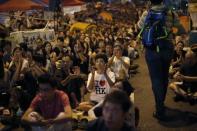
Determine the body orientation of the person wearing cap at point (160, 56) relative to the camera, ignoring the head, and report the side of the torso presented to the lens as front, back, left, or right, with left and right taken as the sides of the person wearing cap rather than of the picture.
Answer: back

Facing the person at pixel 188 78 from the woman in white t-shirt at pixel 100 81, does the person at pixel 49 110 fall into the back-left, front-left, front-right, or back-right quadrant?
back-right

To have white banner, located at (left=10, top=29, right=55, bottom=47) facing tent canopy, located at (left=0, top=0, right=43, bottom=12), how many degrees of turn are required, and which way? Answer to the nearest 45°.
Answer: approximately 180°

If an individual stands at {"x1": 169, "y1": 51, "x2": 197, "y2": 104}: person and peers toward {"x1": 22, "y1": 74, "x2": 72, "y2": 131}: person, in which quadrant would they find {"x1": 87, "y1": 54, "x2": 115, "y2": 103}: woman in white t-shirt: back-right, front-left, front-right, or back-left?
front-right

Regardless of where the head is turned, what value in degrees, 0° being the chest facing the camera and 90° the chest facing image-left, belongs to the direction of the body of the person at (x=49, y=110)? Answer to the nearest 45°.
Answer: approximately 0°

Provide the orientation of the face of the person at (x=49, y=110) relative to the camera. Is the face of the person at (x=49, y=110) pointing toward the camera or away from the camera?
toward the camera

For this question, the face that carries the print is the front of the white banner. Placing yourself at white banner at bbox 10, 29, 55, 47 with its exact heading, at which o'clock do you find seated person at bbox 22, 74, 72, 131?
The seated person is roughly at 12 o'clock from the white banner.

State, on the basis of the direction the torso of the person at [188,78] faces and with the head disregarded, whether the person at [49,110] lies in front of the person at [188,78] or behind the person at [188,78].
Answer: in front

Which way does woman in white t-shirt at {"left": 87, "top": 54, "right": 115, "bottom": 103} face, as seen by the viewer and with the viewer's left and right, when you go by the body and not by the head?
facing the viewer

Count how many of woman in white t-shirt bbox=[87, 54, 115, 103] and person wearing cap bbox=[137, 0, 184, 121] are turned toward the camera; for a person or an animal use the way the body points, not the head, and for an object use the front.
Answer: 1

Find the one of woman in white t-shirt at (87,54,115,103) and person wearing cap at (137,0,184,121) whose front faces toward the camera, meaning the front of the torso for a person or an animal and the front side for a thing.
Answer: the woman in white t-shirt

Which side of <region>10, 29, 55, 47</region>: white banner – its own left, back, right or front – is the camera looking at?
front

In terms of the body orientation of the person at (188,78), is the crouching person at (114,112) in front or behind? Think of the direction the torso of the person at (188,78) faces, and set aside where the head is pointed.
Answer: in front

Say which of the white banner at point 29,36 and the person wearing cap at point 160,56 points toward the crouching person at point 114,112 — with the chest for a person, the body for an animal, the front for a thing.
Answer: the white banner
